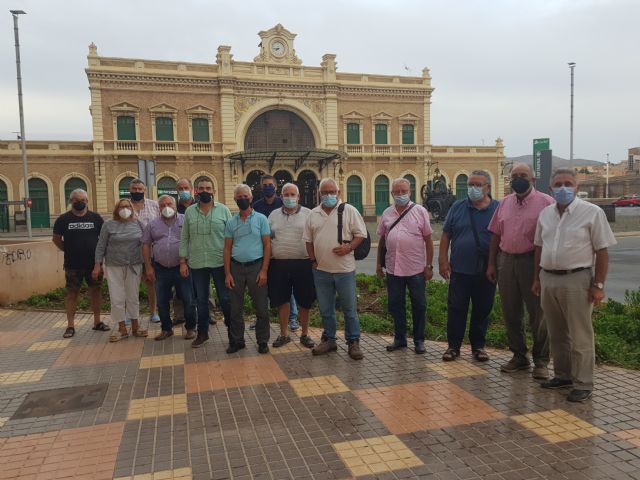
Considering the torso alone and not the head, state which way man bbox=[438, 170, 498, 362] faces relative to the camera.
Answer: toward the camera

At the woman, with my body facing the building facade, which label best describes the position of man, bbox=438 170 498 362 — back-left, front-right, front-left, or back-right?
back-right

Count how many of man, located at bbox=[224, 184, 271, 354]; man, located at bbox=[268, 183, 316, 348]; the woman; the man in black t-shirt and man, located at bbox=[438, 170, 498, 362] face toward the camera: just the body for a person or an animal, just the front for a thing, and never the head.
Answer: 5

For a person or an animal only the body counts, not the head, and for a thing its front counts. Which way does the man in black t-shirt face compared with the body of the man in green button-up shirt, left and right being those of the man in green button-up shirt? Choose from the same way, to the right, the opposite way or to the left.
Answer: the same way

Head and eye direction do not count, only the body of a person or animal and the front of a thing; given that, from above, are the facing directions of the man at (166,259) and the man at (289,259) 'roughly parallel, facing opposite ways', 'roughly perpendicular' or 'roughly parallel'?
roughly parallel

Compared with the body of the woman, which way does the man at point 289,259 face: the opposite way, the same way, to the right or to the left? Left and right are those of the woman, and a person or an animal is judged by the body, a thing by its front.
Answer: the same way

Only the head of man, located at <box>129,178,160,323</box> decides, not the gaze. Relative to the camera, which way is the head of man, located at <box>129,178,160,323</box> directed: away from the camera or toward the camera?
toward the camera

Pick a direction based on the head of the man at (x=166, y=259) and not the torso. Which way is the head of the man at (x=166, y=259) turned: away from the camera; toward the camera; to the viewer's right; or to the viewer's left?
toward the camera

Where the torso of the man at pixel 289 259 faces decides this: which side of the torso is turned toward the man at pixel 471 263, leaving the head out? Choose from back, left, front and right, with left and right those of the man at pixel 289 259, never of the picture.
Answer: left

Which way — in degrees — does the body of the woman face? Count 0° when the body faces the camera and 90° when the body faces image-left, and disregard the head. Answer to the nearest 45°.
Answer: approximately 0°

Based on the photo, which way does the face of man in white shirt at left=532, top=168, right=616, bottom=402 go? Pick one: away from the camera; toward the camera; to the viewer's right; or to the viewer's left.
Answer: toward the camera

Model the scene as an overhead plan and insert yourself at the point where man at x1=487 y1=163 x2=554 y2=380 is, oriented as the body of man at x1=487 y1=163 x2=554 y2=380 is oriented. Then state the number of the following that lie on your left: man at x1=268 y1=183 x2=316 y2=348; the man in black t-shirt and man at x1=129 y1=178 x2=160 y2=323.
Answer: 0

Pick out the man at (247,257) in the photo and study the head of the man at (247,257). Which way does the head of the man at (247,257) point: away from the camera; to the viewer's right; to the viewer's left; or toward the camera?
toward the camera

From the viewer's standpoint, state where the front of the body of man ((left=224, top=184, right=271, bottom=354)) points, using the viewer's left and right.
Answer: facing the viewer

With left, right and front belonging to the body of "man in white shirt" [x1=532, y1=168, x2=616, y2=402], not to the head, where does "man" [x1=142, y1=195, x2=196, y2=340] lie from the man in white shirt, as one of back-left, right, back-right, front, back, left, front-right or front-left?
front-right

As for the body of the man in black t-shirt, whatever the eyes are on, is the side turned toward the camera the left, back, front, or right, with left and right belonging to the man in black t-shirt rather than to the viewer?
front

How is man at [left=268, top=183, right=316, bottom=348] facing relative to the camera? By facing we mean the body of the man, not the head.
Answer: toward the camera
